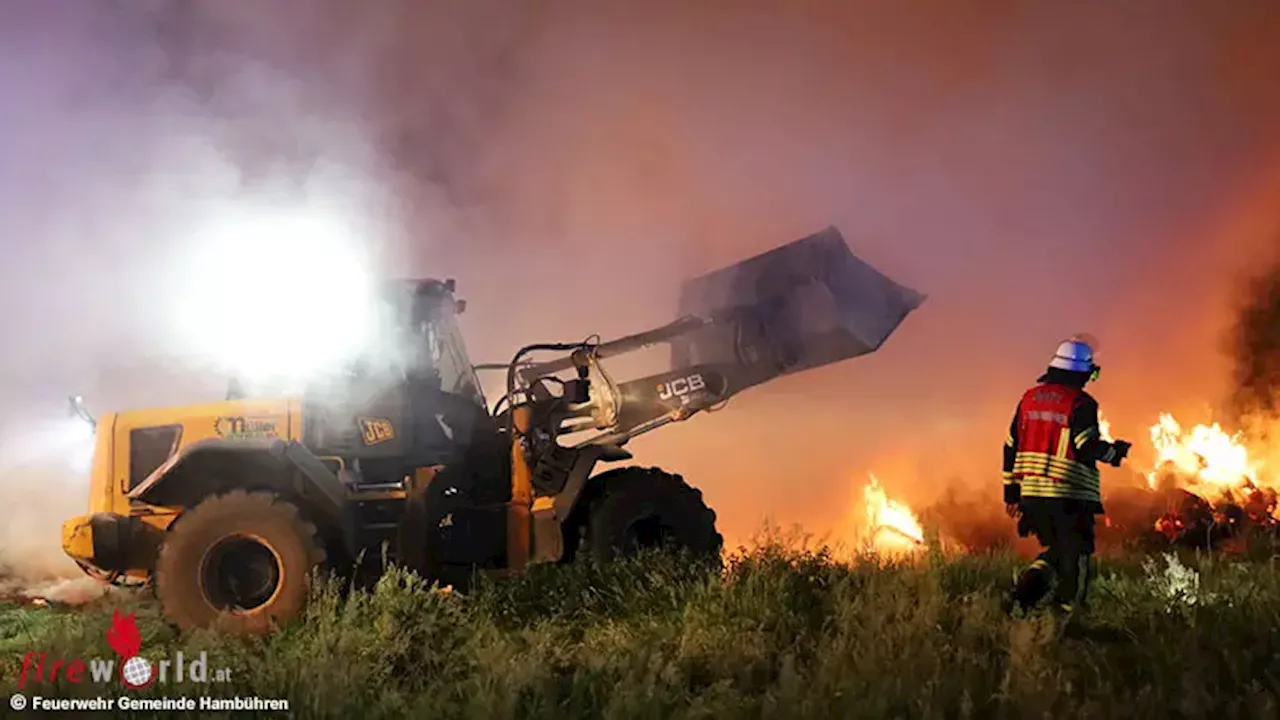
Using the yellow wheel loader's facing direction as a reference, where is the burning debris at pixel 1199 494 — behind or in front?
in front

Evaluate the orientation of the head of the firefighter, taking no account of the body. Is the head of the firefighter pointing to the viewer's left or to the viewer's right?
to the viewer's right

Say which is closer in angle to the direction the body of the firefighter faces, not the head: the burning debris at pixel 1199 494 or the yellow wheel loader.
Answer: the burning debris

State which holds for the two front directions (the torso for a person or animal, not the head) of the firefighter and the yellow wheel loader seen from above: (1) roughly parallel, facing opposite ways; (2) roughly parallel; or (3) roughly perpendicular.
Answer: roughly parallel

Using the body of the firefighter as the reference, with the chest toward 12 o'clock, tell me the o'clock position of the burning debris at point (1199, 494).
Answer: The burning debris is roughly at 11 o'clock from the firefighter.

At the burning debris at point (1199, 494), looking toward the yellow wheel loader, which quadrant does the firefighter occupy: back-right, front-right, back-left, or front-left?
front-left

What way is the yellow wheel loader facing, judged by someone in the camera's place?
facing to the right of the viewer

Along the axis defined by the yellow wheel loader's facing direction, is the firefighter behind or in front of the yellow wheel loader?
in front

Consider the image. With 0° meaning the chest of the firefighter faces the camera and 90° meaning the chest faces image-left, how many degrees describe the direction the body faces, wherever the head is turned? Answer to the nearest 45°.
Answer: approximately 225°

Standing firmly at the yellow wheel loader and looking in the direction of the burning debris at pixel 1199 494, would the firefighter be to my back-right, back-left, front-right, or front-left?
front-right

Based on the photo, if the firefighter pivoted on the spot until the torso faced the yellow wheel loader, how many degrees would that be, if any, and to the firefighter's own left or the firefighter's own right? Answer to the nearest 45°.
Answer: approximately 135° to the firefighter's own left

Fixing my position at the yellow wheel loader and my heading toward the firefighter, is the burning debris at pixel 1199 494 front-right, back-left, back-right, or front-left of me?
front-left

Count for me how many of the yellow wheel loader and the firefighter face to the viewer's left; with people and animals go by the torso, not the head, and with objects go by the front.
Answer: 0
